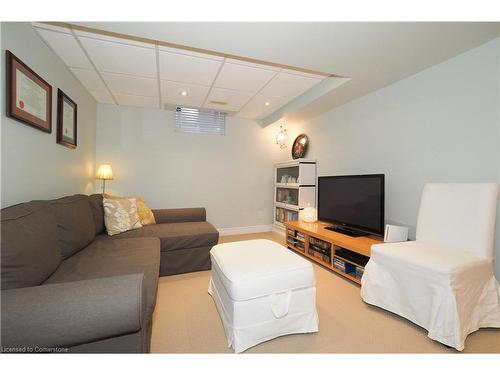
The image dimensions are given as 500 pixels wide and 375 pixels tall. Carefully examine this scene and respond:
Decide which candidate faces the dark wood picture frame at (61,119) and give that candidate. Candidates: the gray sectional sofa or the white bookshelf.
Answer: the white bookshelf

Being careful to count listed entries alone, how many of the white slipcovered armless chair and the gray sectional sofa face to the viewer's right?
1

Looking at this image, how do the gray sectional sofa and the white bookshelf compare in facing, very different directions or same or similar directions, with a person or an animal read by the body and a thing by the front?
very different directions

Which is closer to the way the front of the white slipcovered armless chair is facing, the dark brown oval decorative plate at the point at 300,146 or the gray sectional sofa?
the gray sectional sofa

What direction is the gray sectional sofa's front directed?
to the viewer's right

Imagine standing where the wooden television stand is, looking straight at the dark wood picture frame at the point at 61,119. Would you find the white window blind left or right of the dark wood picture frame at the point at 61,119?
right

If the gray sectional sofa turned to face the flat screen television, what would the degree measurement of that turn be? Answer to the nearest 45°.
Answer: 0° — it already faces it

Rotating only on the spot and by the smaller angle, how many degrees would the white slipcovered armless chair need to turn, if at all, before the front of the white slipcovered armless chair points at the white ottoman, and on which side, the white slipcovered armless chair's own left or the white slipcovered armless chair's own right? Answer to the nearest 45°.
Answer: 0° — it already faces it

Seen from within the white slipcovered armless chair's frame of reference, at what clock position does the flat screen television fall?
The flat screen television is roughly at 3 o'clock from the white slipcovered armless chair.
